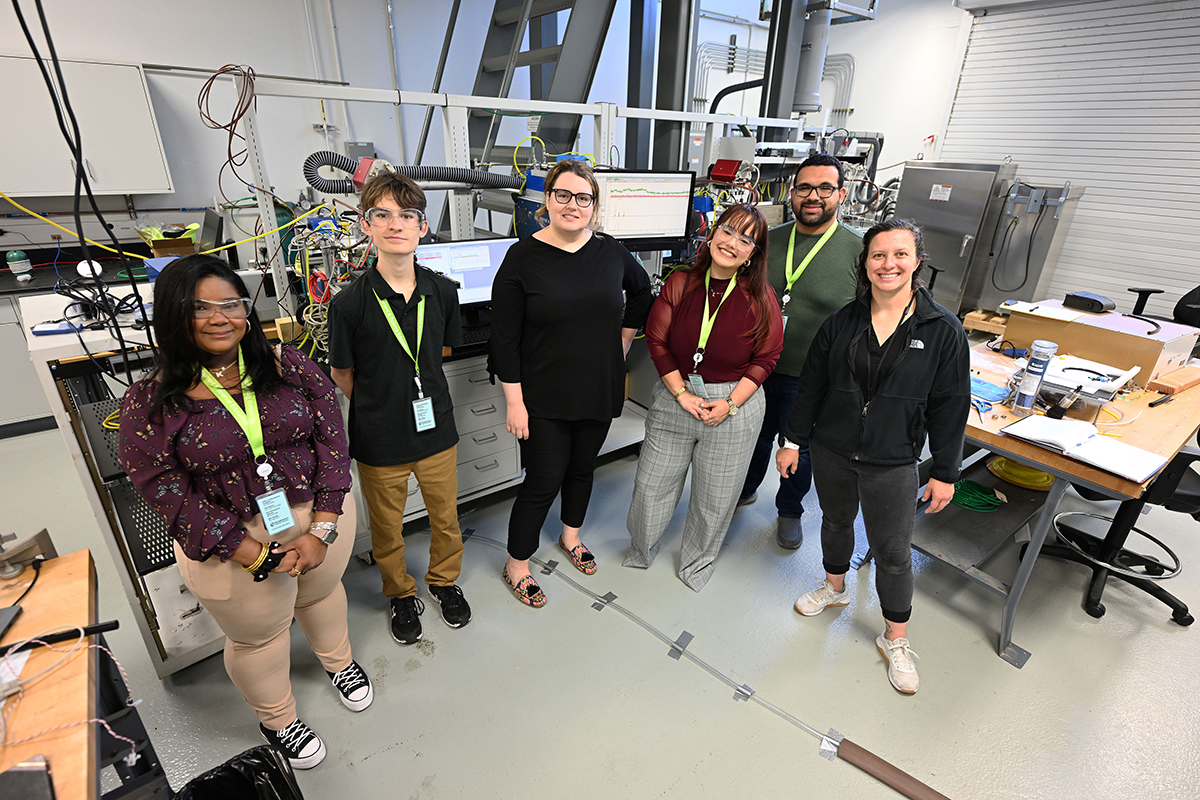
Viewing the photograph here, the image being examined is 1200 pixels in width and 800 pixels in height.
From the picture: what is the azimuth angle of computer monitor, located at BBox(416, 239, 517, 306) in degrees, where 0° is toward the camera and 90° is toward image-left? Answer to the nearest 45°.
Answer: approximately 0°

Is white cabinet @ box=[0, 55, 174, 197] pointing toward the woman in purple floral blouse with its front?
yes

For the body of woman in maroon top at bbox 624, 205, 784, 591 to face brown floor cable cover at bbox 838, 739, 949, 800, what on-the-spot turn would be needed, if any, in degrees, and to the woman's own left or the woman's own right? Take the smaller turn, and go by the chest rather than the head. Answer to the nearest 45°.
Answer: approximately 45° to the woman's own left

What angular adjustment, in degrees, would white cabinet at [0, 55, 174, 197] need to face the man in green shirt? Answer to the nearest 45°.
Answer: approximately 45° to its left

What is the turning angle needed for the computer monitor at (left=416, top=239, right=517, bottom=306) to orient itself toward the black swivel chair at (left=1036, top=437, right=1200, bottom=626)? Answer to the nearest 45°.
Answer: approximately 45° to its left

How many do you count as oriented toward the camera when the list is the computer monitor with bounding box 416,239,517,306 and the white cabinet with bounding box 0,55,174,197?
2

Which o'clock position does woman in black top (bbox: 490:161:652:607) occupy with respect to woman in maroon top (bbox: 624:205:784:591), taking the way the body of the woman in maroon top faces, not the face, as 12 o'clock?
The woman in black top is roughly at 2 o'clock from the woman in maroon top.

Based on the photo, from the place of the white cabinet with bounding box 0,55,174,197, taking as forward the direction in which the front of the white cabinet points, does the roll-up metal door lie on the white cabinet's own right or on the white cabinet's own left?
on the white cabinet's own left

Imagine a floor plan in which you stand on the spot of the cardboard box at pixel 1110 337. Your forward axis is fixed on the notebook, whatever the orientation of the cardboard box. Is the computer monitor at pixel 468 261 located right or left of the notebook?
right

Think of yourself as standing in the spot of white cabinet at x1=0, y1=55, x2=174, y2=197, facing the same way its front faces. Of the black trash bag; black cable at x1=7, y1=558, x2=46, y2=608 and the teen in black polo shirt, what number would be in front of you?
3
